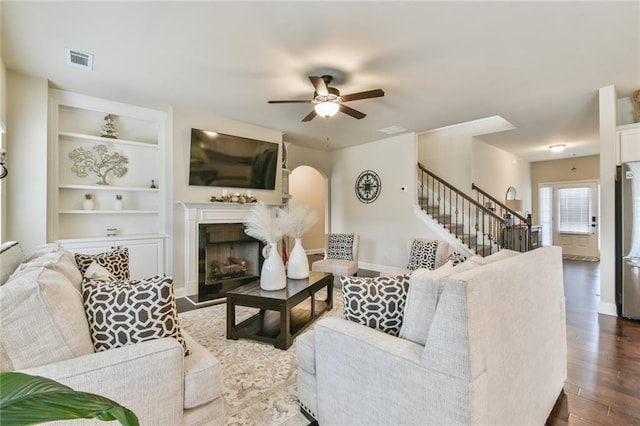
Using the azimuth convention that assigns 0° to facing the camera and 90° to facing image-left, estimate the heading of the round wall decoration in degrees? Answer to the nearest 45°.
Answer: approximately 45°

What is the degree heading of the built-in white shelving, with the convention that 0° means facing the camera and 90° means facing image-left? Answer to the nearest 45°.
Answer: approximately 315°

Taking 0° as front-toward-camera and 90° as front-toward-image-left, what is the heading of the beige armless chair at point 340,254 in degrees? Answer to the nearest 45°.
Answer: approximately 45°

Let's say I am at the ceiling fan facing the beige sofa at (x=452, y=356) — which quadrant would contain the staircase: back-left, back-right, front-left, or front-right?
back-left

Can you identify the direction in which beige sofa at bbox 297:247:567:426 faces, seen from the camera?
facing away from the viewer and to the left of the viewer

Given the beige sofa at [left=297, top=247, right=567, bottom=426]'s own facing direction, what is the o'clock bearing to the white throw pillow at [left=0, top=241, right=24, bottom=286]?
The white throw pillow is roughly at 10 o'clock from the beige sofa.
